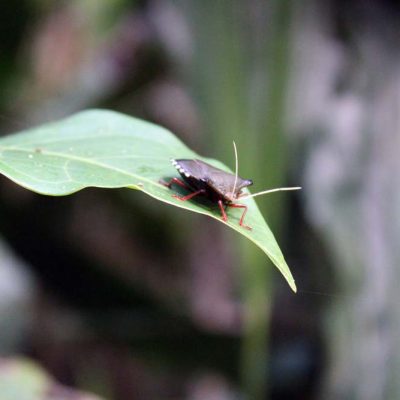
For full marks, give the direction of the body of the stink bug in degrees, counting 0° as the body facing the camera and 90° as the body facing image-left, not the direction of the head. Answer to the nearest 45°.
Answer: approximately 315°
